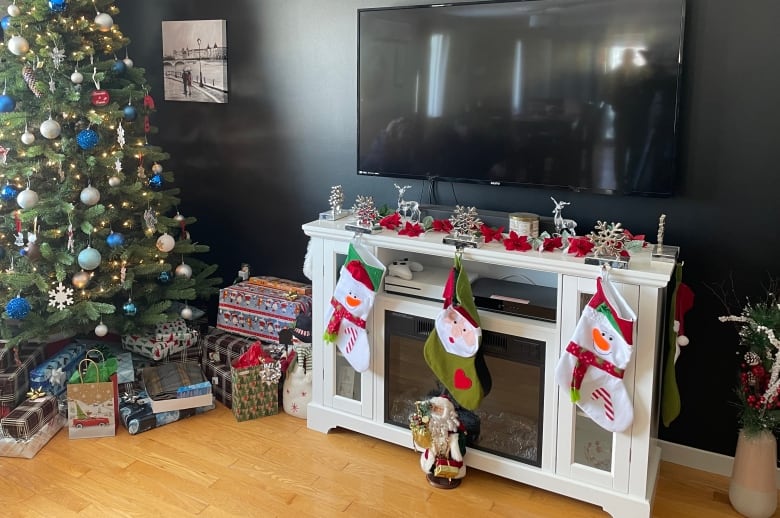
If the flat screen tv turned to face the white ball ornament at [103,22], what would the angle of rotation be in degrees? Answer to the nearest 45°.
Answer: approximately 90° to its right

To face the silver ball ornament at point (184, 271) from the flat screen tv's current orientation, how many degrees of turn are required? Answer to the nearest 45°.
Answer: approximately 90° to its right

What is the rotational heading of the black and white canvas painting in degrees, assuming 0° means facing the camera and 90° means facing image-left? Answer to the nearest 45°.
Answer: approximately 45°

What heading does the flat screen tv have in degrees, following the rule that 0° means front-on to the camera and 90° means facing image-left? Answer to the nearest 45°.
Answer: approximately 0°

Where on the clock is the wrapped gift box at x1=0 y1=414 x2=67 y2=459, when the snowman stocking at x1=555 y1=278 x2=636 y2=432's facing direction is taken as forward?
The wrapped gift box is roughly at 3 o'clock from the snowman stocking.

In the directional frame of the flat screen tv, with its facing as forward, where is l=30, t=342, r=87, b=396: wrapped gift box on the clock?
The wrapped gift box is roughly at 3 o'clock from the flat screen tv.

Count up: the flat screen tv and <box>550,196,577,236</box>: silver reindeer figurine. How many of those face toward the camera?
1

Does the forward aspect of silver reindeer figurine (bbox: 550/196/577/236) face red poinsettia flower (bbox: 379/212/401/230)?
yes
